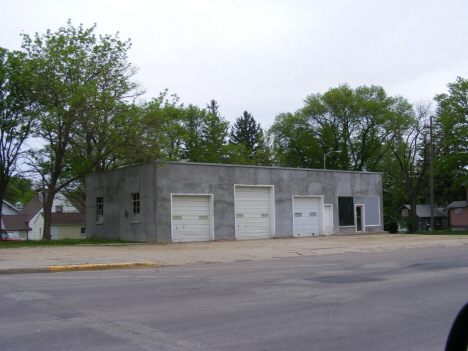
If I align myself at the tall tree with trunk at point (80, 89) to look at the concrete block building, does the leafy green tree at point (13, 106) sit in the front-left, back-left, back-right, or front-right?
back-left

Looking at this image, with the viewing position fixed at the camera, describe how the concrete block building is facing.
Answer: facing the viewer and to the right of the viewer

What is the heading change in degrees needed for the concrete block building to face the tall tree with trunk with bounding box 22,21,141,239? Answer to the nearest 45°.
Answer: approximately 90° to its right

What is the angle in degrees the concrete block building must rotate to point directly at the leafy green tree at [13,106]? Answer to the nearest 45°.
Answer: approximately 135° to its right

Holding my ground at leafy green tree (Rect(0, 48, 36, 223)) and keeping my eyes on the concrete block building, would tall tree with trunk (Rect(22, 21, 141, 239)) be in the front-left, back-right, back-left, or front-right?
front-right
